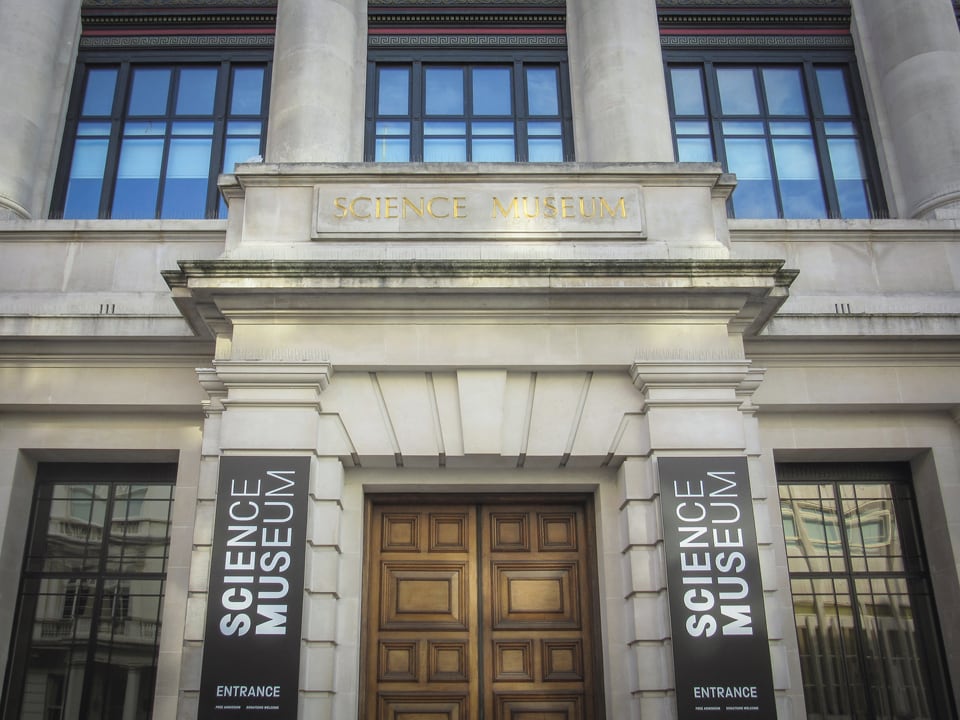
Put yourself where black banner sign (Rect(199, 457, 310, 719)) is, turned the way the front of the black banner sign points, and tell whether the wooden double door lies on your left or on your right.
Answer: on your left

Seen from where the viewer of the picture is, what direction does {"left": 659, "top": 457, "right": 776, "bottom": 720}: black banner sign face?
facing the viewer

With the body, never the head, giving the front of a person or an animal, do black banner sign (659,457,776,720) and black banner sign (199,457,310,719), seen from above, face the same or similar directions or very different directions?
same or similar directions

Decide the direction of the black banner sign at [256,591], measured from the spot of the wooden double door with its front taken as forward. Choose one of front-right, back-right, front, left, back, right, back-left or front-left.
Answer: front-right

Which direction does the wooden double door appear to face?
toward the camera

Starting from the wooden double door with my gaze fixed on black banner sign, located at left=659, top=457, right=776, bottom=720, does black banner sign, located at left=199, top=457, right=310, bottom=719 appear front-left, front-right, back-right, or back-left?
back-right

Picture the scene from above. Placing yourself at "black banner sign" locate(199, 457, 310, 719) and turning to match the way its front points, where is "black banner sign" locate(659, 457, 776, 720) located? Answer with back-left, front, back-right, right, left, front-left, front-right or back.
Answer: left

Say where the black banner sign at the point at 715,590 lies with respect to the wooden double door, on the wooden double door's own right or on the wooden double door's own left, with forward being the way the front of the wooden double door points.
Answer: on the wooden double door's own left

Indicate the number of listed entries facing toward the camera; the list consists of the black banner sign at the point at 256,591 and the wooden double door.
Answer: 2

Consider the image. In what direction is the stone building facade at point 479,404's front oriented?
toward the camera

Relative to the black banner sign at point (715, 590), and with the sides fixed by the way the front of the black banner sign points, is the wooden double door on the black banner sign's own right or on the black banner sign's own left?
on the black banner sign's own right

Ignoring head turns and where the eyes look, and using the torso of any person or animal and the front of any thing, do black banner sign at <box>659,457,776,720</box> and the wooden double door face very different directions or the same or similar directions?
same or similar directions
